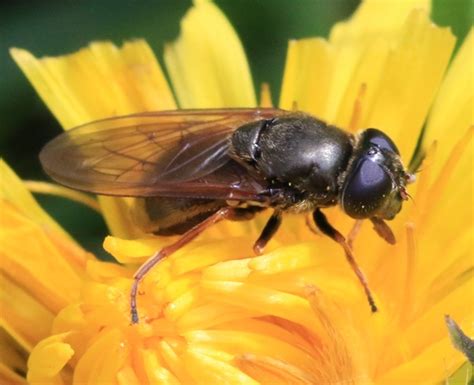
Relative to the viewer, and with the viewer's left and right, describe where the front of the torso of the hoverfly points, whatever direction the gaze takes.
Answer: facing to the right of the viewer
